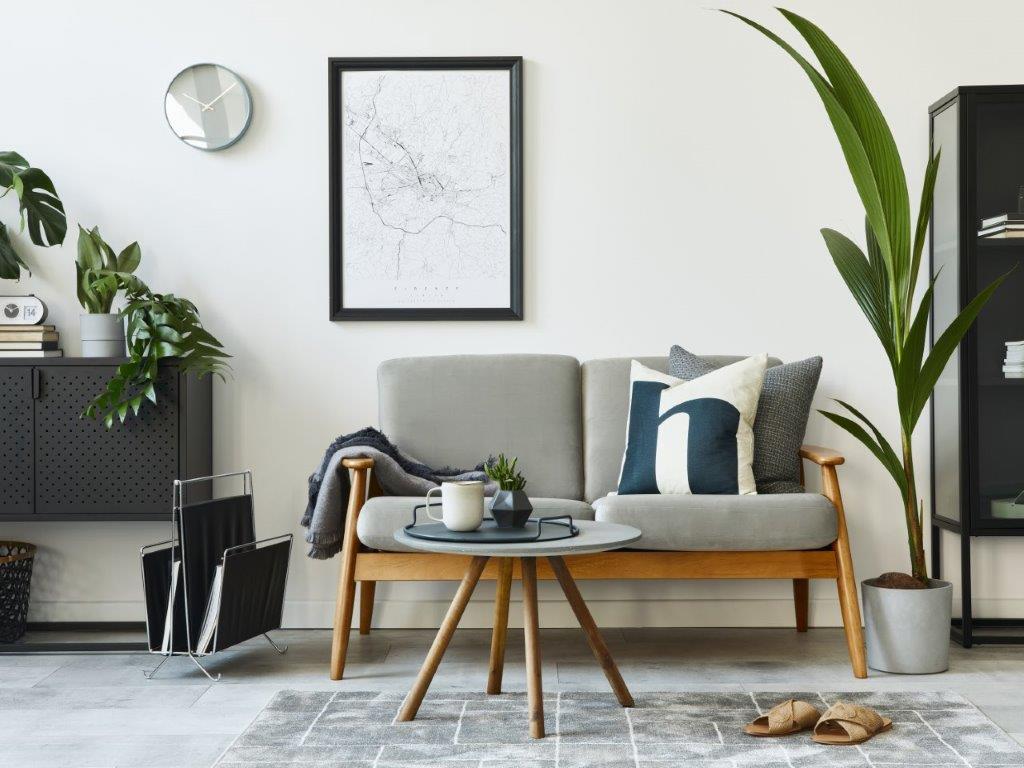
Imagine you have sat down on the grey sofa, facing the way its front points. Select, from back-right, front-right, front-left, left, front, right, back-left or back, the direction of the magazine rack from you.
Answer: right

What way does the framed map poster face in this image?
toward the camera

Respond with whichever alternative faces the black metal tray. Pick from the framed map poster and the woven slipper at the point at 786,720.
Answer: the framed map poster

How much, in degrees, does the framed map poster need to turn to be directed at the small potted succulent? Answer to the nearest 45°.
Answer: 0° — it already faces it

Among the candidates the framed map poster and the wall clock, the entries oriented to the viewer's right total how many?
0

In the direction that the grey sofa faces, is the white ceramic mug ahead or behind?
ahead
